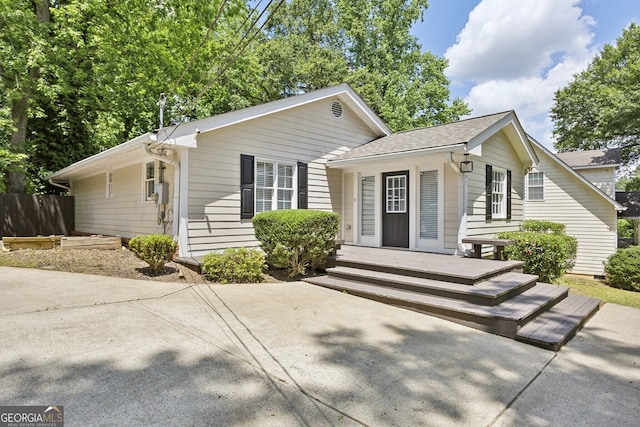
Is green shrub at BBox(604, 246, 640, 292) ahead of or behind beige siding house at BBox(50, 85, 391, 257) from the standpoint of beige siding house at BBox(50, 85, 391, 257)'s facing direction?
ahead

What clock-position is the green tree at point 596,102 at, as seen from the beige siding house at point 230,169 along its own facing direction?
The green tree is roughly at 8 o'clock from the beige siding house.

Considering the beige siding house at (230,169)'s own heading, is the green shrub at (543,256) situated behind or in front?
in front

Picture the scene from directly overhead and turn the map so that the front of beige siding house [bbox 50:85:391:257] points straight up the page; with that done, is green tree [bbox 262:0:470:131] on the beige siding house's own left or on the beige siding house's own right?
on the beige siding house's own left

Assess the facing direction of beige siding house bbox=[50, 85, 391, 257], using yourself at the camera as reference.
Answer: facing the viewer and to the right of the viewer

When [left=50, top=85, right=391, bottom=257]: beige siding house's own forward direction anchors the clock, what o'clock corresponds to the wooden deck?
The wooden deck is roughly at 12 o'clock from the beige siding house.

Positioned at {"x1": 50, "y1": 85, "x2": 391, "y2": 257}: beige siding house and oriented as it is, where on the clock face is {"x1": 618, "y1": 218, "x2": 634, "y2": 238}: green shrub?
The green shrub is roughly at 10 o'clock from the beige siding house.

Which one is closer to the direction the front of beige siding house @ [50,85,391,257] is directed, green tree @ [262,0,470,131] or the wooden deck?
the wooden deck

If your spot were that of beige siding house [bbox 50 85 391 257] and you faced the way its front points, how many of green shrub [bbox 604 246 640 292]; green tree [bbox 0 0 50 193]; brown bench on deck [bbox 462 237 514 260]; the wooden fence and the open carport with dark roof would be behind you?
2

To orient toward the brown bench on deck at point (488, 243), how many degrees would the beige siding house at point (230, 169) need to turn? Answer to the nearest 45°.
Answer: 0° — it already faces it

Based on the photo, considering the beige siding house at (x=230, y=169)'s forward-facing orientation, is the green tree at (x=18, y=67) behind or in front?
behind

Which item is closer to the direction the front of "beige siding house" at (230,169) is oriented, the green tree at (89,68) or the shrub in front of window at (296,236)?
the shrub in front of window

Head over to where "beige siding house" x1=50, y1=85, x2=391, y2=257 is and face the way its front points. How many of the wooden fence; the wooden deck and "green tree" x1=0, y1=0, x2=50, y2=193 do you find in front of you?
1
